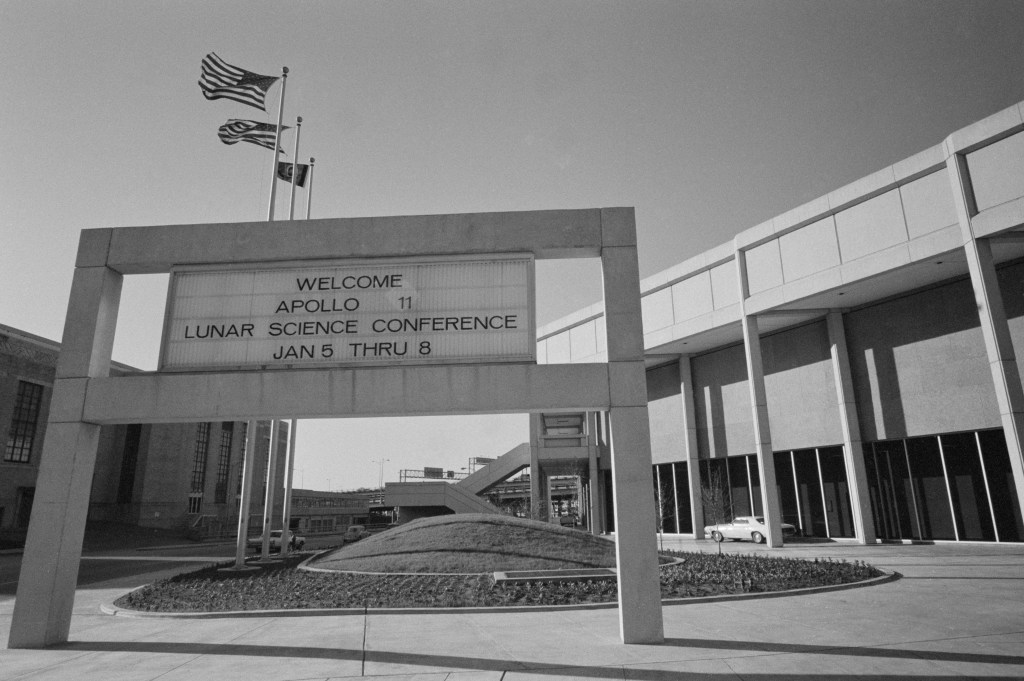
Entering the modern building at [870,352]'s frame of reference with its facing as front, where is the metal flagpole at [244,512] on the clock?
The metal flagpole is roughly at 1 o'clock from the modern building.

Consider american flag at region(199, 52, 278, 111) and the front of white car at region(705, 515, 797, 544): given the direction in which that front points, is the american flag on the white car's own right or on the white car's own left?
on the white car's own left

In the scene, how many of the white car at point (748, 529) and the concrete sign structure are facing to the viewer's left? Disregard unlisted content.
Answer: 1

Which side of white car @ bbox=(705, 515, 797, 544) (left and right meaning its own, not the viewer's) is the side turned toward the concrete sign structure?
left

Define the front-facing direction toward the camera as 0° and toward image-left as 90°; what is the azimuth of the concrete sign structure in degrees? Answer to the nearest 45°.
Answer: approximately 0°

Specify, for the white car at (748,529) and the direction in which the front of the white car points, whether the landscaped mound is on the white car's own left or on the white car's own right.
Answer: on the white car's own left

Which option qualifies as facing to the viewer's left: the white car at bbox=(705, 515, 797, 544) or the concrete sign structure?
the white car

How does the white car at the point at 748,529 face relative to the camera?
to the viewer's left
